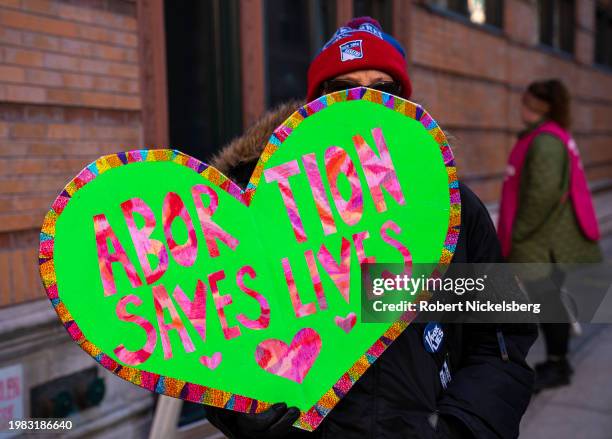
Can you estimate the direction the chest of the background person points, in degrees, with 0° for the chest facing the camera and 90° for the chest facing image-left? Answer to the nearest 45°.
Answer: approximately 90°

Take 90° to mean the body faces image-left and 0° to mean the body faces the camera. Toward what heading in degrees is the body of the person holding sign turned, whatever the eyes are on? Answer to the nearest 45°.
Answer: approximately 0°

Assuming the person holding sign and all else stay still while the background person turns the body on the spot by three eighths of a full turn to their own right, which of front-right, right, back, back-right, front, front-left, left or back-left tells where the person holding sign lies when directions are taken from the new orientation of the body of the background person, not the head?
back-right

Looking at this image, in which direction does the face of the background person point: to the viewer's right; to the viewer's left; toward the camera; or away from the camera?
to the viewer's left
